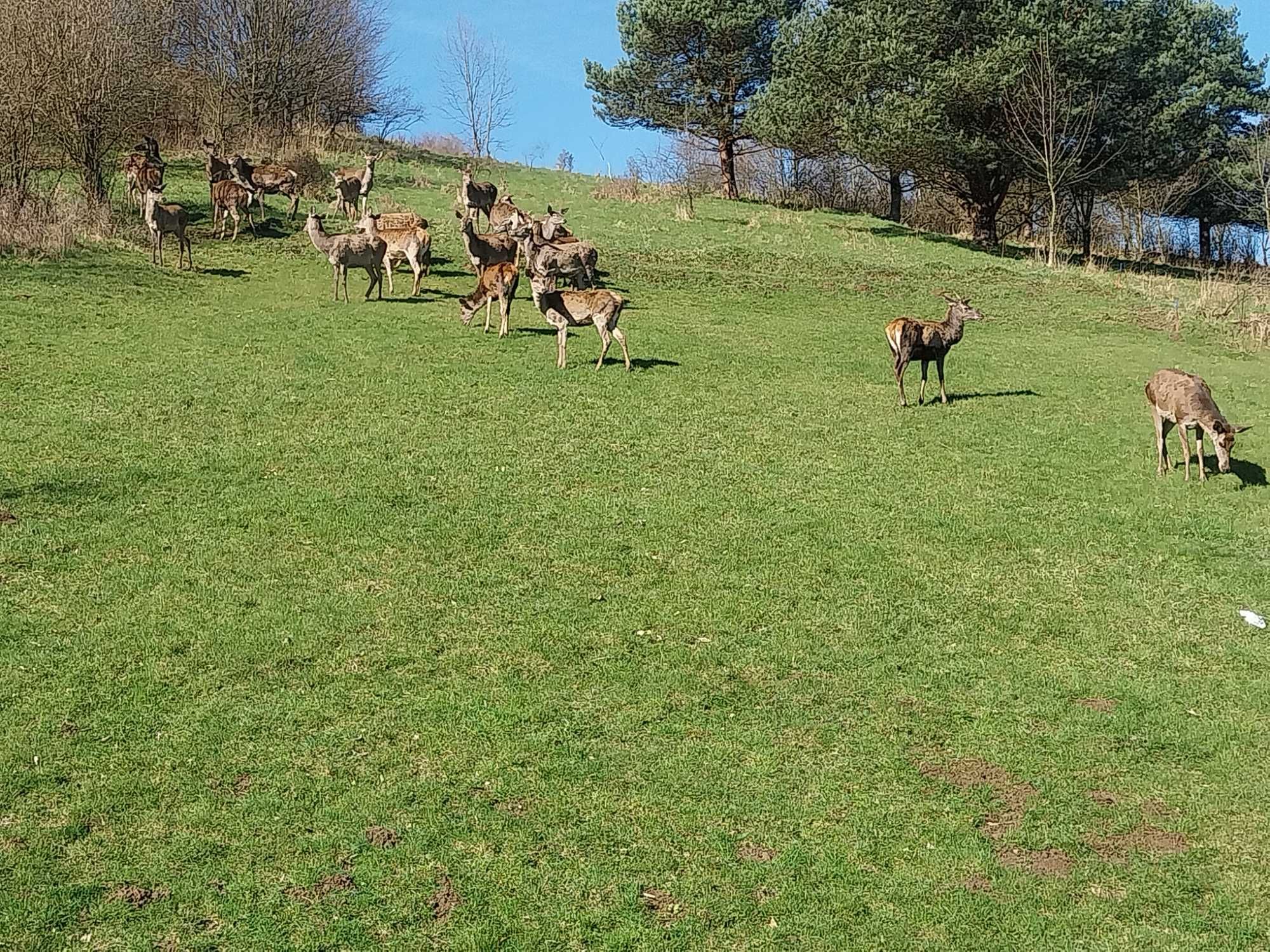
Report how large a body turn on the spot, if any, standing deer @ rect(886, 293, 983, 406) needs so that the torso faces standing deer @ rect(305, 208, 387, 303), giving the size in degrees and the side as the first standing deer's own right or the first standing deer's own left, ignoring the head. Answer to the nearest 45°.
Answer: approximately 135° to the first standing deer's own left

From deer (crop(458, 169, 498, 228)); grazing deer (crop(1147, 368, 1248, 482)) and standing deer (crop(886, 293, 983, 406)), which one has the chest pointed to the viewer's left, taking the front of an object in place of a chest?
the deer

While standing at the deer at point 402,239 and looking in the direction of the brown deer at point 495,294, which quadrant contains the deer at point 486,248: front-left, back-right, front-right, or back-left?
front-left

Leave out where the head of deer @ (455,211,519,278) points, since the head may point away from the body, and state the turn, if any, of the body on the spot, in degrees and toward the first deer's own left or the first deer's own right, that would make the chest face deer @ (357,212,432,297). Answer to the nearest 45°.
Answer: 0° — it already faces it

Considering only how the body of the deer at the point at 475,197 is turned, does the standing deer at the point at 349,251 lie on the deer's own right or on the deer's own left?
on the deer's own left

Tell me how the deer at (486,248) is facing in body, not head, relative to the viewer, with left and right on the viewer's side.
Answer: facing to the left of the viewer

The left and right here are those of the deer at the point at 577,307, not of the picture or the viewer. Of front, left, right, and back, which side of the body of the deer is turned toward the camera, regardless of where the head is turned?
left

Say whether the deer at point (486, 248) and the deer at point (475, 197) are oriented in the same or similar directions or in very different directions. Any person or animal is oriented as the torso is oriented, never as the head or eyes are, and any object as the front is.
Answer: same or similar directions

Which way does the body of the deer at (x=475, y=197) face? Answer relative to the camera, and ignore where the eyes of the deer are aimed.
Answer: to the viewer's left

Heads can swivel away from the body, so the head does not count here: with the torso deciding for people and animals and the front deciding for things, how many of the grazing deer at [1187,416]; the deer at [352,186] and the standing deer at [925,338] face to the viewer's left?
0

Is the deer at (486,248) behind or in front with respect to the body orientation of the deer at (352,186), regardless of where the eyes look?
in front

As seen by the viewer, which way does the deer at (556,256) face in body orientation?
to the viewer's left

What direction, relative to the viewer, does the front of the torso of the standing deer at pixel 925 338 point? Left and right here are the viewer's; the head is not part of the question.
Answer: facing away from the viewer and to the right of the viewer

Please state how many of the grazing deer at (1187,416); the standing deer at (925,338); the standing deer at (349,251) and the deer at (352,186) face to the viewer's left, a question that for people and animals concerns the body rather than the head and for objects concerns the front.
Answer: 1

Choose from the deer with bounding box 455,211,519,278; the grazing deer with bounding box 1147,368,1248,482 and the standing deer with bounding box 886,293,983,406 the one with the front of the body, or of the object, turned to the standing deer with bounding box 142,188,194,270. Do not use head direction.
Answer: the deer

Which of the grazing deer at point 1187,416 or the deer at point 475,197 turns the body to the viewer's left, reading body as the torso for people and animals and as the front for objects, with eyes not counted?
the deer
